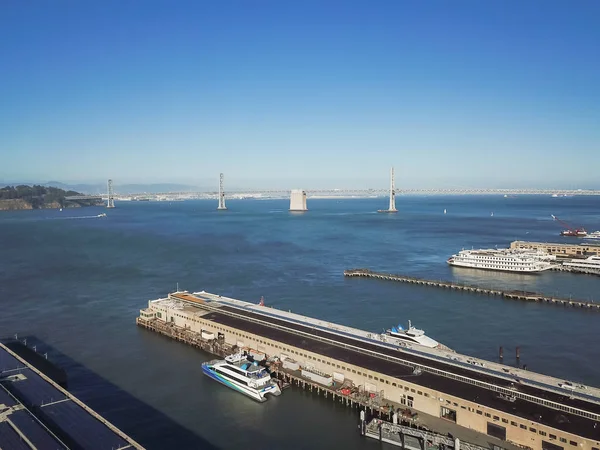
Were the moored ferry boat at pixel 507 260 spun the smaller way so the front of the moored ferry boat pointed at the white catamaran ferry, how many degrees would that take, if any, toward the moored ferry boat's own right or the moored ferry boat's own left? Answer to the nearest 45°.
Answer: approximately 90° to the moored ferry boat's own left

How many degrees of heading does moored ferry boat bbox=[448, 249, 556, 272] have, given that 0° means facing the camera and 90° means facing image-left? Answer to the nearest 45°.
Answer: approximately 90°

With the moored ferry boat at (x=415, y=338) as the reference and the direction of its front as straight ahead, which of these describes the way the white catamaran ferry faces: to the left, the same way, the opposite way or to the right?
the opposite way

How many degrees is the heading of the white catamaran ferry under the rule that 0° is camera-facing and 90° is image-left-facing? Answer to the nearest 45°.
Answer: approximately 135°

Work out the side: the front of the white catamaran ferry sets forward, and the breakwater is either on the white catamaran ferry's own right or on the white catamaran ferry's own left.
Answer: on the white catamaran ferry's own right

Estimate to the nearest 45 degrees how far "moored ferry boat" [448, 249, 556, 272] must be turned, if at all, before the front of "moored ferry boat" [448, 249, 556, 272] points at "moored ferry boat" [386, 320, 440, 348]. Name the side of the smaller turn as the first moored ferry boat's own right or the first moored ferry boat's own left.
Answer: approximately 90° to the first moored ferry boat's own left

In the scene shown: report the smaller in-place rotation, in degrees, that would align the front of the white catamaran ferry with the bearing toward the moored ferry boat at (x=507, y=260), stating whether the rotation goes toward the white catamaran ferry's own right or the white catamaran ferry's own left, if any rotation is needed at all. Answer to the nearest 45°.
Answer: approximately 90° to the white catamaran ferry's own right
